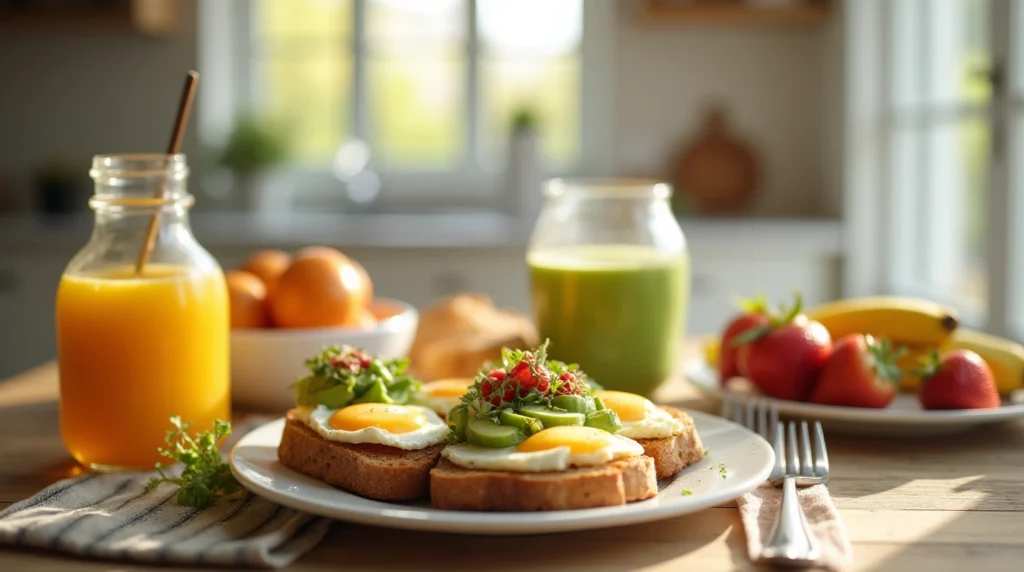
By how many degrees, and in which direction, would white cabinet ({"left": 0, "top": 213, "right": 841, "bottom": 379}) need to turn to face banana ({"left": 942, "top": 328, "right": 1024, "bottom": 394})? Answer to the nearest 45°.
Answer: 0° — it already faces it

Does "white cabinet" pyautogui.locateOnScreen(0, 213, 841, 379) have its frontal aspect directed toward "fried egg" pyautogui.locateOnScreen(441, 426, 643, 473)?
yes

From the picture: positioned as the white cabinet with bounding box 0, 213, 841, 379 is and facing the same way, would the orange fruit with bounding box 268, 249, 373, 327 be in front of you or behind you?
in front

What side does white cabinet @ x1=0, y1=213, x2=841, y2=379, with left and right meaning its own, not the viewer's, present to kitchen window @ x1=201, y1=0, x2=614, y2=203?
back

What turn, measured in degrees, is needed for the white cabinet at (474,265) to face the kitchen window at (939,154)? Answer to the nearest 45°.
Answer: approximately 90° to its left

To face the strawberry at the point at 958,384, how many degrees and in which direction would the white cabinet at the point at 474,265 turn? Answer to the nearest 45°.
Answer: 0° — it already faces it

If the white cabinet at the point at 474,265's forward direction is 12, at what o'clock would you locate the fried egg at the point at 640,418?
The fried egg is roughly at 12 o'clock from the white cabinet.

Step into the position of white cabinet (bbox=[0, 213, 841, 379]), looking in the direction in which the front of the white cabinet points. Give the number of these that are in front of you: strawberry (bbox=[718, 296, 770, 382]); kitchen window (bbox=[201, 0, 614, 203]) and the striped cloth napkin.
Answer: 2

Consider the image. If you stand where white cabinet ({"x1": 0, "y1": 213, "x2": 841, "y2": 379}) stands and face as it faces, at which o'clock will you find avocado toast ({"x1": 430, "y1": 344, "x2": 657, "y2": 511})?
The avocado toast is roughly at 12 o'clock from the white cabinet.

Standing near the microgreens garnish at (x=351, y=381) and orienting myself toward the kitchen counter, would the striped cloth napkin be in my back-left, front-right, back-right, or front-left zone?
back-left

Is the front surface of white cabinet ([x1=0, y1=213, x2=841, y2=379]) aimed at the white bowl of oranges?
yes

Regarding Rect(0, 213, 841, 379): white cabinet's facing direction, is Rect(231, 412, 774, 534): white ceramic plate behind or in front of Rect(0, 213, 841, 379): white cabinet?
in front

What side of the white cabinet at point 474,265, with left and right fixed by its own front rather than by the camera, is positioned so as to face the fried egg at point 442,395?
front

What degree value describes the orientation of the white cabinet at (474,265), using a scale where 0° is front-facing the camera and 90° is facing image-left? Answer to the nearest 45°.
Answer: approximately 0°
